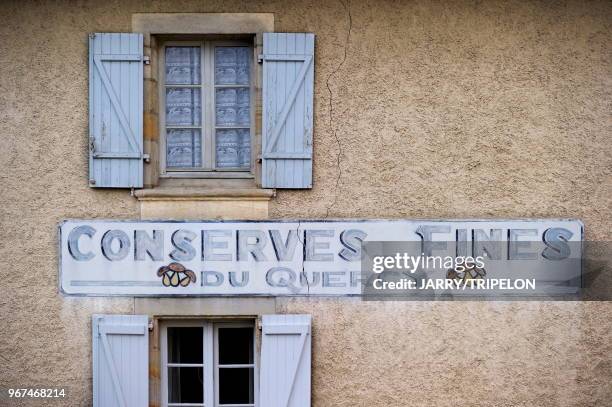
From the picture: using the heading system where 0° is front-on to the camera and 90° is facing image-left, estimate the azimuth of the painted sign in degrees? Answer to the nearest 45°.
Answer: approximately 0°

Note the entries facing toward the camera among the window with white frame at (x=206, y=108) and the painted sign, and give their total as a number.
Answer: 2

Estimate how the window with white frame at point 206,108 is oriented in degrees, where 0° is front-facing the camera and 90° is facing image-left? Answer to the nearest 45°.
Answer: approximately 0°
